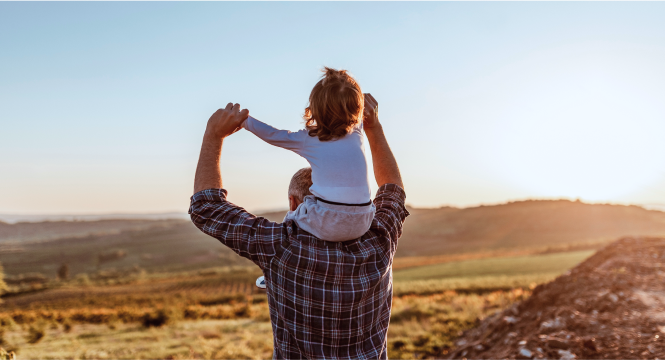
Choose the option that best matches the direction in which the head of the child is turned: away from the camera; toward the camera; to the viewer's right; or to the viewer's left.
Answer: away from the camera

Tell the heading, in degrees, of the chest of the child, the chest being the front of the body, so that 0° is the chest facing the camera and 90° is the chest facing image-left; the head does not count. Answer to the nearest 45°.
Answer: approximately 135°

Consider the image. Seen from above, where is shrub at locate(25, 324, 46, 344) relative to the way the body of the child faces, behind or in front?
in front

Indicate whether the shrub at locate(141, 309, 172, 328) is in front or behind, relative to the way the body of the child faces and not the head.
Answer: in front

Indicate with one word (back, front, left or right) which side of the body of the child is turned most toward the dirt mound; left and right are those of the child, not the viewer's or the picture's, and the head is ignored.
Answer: right

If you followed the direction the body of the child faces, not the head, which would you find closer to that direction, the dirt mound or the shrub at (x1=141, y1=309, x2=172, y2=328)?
the shrub
